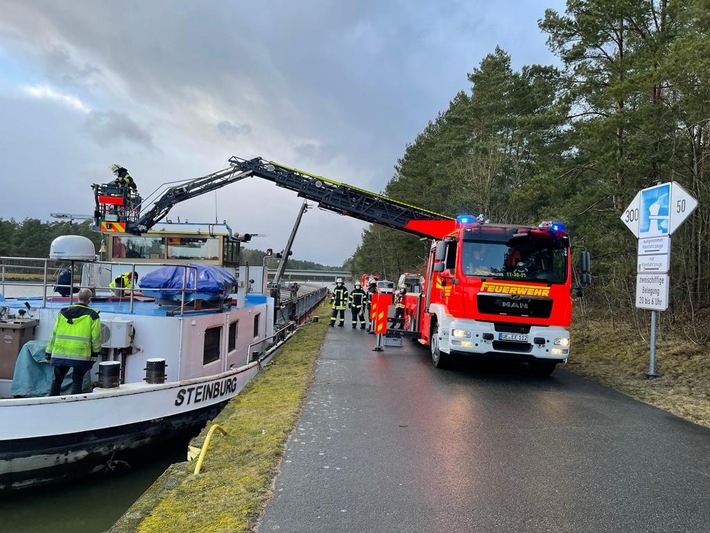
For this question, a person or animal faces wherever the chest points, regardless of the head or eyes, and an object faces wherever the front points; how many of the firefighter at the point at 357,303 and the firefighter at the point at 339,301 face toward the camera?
2

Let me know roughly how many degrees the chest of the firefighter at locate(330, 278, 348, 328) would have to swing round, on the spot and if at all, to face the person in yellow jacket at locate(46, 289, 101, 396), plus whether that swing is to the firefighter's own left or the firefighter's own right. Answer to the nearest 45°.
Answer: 0° — they already face them

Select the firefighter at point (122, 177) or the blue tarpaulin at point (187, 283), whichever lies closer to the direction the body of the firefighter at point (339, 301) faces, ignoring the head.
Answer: the blue tarpaulin

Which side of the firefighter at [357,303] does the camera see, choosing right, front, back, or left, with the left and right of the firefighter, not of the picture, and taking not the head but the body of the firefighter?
front

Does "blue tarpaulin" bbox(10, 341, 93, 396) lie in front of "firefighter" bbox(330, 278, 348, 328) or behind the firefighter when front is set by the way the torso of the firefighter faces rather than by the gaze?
in front

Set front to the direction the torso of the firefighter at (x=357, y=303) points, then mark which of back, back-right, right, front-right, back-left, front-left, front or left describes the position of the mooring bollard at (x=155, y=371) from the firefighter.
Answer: front

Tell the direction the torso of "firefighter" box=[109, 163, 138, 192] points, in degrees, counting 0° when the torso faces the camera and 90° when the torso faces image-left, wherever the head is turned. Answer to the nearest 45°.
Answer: approximately 90°

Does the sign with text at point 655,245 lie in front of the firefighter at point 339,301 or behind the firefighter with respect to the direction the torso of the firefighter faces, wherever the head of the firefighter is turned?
in front

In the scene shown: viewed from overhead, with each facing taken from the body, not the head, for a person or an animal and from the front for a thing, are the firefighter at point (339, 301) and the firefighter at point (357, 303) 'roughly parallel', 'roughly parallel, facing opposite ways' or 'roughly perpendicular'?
roughly parallel
